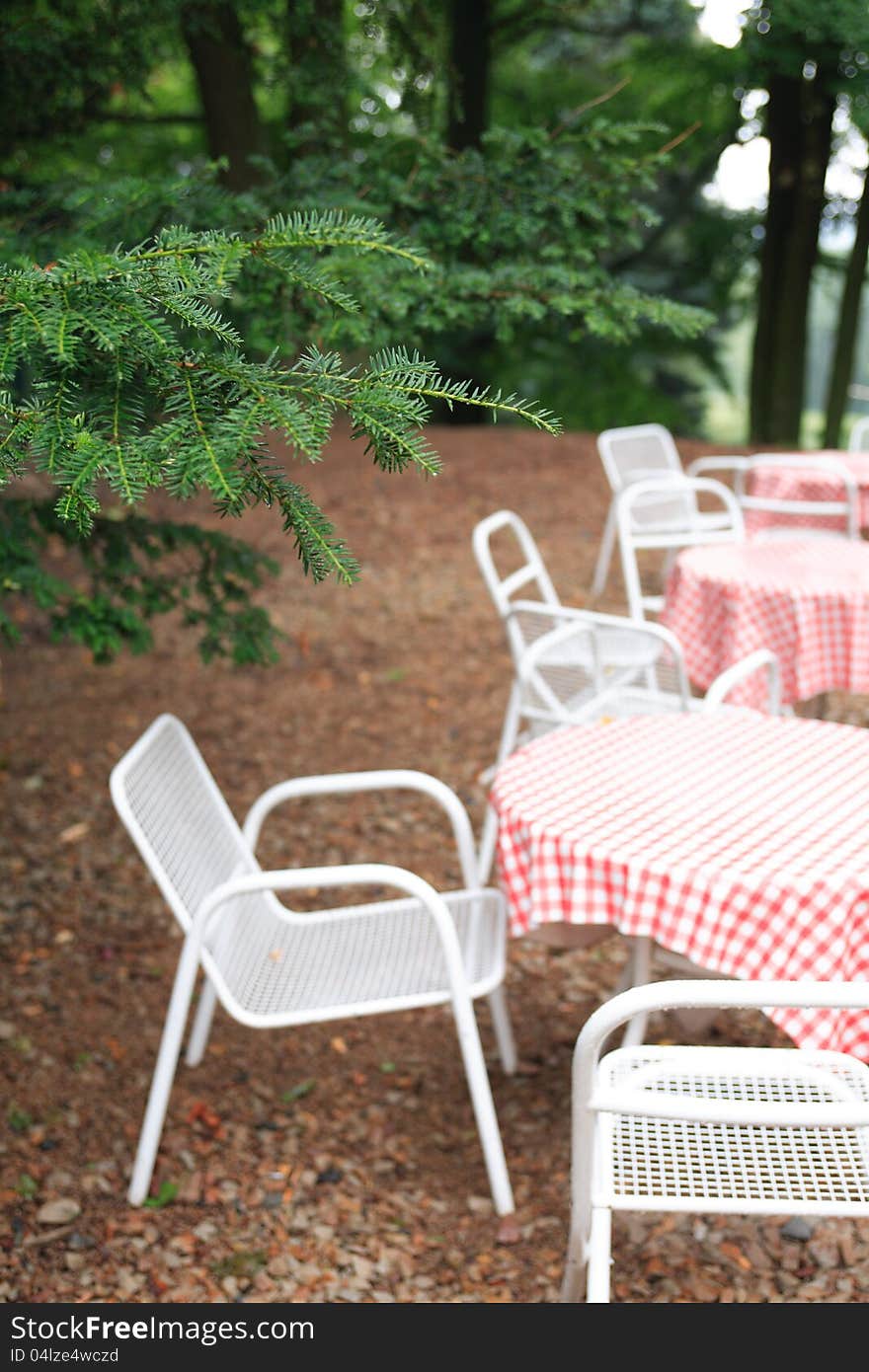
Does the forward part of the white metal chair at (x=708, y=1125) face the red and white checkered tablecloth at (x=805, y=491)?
yes

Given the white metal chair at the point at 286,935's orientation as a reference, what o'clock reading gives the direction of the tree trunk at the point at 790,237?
The tree trunk is roughly at 10 o'clock from the white metal chair.

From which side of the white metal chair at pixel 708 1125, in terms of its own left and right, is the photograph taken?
back

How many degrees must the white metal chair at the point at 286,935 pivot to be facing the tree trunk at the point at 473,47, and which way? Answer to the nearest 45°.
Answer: approximately 90° to its left

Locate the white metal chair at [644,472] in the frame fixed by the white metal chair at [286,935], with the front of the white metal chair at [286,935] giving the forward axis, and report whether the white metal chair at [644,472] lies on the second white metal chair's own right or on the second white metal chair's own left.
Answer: on the second white metal chair's own left

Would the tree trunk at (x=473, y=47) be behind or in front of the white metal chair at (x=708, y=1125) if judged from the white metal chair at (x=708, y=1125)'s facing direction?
in front

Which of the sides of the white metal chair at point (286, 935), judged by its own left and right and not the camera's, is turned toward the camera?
right

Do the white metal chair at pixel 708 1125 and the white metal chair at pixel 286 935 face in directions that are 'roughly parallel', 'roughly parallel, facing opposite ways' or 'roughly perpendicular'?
roughly perpendicular

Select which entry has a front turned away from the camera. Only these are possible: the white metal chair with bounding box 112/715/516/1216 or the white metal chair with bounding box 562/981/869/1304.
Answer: the white metal chair with bounding box 562/981/869/1304

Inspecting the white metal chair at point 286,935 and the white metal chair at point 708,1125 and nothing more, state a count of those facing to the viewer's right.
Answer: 1
